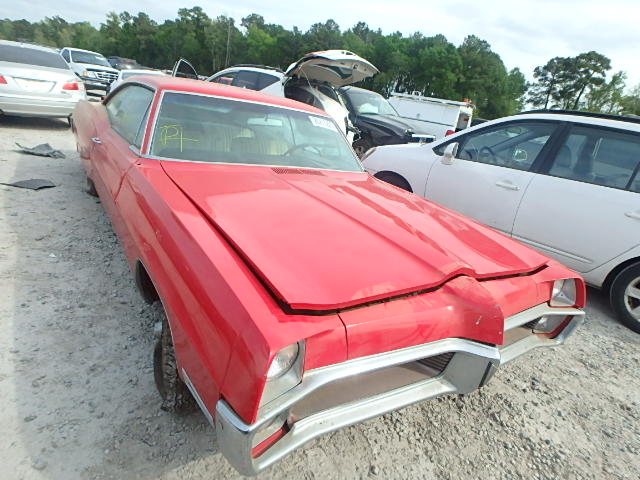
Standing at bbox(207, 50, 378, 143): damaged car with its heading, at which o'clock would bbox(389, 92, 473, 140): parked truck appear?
The parked truck is roughly at 3 o'clock from the damaged car.

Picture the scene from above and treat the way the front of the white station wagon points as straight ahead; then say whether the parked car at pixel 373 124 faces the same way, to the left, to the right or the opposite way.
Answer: the opposite way

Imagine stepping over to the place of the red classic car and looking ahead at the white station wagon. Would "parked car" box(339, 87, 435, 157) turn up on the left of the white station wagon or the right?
left

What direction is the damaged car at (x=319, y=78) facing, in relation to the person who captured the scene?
facing away from the viewer and to the left of the viewer

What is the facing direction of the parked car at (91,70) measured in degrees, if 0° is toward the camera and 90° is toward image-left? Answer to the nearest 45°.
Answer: approximately 315°

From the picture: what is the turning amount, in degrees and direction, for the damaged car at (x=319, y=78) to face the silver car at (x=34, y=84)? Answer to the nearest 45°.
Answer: approximately 45° to its left

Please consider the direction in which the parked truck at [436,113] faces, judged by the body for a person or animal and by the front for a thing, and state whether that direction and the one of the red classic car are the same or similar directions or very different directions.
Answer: very different directions

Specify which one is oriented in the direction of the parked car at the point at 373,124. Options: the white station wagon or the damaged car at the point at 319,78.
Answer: the white station wagon

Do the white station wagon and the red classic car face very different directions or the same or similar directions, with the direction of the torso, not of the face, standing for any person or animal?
very different directions
